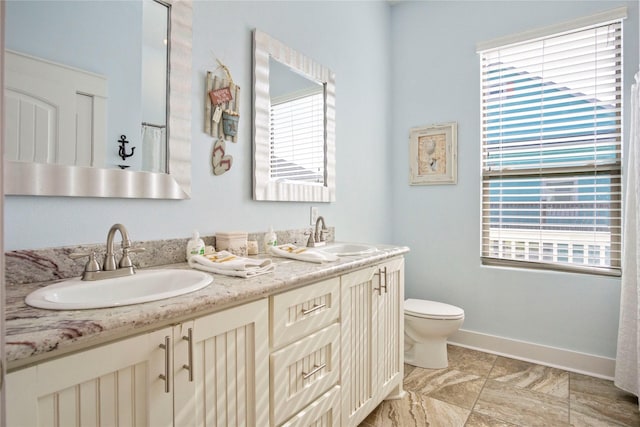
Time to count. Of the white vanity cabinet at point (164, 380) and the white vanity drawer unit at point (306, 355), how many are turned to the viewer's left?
0

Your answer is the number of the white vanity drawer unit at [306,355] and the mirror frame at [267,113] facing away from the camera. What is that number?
0

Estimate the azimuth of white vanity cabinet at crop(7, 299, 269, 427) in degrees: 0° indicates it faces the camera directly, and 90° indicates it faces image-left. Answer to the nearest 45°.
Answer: approximately 315°

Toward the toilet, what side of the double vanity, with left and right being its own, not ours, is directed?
left

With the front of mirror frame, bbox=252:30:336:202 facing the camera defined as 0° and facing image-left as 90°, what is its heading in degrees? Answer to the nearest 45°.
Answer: approximately 315°

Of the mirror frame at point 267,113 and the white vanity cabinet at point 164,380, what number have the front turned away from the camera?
0

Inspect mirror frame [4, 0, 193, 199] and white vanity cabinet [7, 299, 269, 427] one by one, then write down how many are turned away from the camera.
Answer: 0

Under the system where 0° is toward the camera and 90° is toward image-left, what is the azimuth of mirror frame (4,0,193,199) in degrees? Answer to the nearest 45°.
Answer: approximately 315°
